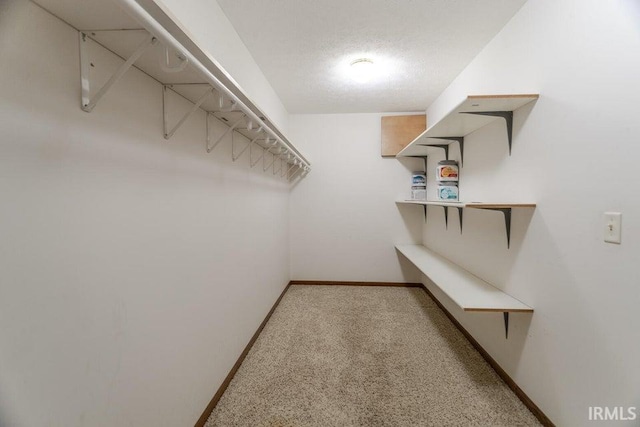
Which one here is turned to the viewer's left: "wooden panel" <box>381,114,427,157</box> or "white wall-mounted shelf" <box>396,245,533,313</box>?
the white wall-mounted shelf

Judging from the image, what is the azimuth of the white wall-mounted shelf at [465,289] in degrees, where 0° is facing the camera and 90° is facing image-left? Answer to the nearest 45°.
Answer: approximately 90°

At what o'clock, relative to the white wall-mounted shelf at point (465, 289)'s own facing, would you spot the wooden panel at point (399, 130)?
The wooden panel is roughly at 2 o'clock from the white wall-mounted shelf.

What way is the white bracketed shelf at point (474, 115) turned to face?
to the viewer's left

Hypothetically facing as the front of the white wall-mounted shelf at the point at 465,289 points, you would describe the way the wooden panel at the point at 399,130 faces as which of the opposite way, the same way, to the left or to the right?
to the left

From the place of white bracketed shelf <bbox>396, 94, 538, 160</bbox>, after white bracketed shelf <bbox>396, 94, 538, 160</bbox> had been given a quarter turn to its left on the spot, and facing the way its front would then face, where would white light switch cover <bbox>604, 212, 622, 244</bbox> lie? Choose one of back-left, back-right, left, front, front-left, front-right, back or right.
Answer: front-left
